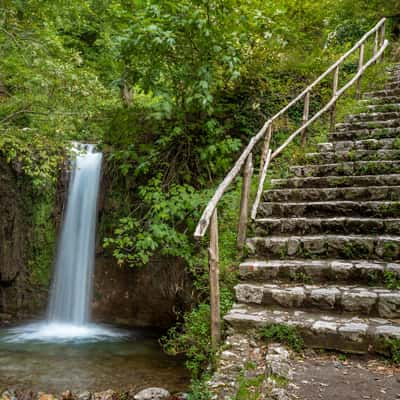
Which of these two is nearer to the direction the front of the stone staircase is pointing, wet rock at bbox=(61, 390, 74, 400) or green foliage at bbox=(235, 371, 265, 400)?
the green foliage

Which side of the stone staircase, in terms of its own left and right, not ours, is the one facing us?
front

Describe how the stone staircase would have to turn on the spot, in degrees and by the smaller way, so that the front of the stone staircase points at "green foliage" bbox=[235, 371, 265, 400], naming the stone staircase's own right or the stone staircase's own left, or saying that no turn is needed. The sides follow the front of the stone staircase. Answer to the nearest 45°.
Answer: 0° — it already faces it

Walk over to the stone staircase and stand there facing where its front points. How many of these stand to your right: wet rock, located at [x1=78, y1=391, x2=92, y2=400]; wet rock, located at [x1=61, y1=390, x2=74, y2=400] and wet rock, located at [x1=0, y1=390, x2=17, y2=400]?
3

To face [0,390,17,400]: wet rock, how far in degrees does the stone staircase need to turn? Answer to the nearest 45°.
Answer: approximately 90° to its right

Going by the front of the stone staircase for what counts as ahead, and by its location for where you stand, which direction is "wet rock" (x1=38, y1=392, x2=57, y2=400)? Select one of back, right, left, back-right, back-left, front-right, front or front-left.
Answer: right
